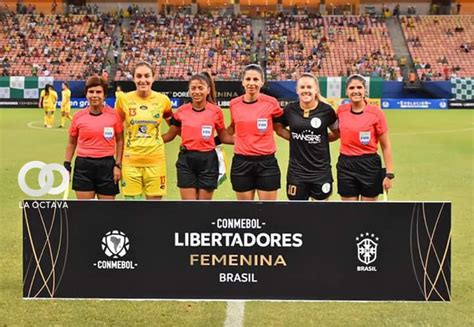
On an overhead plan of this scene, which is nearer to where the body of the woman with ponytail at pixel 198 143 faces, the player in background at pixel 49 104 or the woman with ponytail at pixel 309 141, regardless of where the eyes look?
the woman with ponytail

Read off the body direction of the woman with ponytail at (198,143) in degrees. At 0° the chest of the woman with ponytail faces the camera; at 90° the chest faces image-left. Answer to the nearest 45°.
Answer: approximately 0°

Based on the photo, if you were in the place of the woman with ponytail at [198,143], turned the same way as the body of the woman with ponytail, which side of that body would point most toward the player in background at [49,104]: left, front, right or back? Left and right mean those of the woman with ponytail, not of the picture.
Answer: back

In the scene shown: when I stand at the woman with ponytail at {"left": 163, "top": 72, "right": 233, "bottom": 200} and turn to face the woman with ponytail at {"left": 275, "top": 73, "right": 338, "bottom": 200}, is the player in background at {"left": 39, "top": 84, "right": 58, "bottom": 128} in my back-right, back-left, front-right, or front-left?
back-left

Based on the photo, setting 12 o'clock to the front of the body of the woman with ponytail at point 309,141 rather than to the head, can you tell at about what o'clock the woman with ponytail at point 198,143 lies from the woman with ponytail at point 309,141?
the woman with ponytail at point 198,143 is roughly at 3 o'clock from the woman with ponytail at point 309,141.

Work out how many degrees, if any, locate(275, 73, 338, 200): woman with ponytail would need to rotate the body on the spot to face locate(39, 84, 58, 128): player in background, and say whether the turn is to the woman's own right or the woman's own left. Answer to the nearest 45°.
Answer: approximately 135° to the woman's own right
